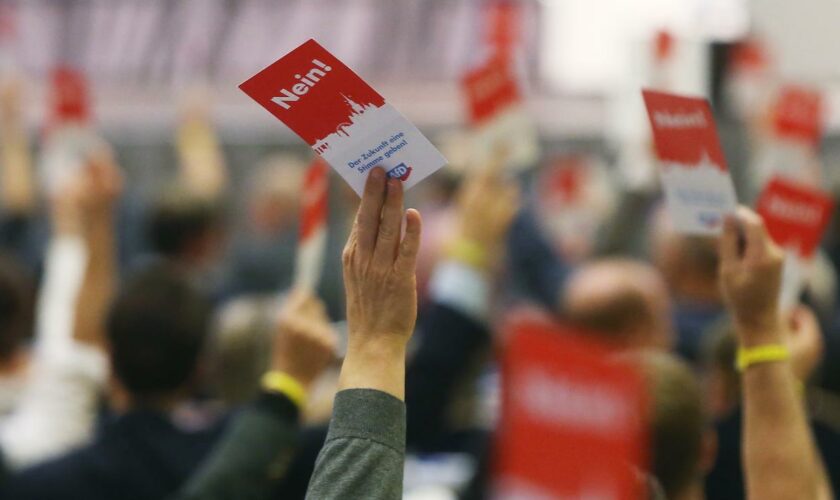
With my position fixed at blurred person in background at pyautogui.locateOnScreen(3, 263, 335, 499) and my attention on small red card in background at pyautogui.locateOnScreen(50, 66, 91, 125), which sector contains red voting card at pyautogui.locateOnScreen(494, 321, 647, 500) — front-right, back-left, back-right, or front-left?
back-right

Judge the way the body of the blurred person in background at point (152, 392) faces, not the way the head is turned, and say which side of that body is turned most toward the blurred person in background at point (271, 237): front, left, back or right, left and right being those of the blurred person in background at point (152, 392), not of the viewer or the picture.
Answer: front

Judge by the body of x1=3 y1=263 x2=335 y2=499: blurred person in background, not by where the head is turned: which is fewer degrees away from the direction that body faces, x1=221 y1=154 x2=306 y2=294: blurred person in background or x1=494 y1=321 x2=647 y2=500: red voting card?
the blurred person in background

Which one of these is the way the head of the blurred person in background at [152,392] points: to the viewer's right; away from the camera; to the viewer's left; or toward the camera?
away from the camera

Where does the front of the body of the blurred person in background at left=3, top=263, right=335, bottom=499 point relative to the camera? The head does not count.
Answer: away from the camera

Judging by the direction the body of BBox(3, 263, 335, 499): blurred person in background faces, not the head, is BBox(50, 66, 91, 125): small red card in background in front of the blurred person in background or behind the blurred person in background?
in front

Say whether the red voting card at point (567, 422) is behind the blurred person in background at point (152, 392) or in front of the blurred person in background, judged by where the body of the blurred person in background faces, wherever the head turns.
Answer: behind

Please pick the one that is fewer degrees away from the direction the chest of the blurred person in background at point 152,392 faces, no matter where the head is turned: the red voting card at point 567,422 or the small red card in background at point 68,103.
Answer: the small red card in background
